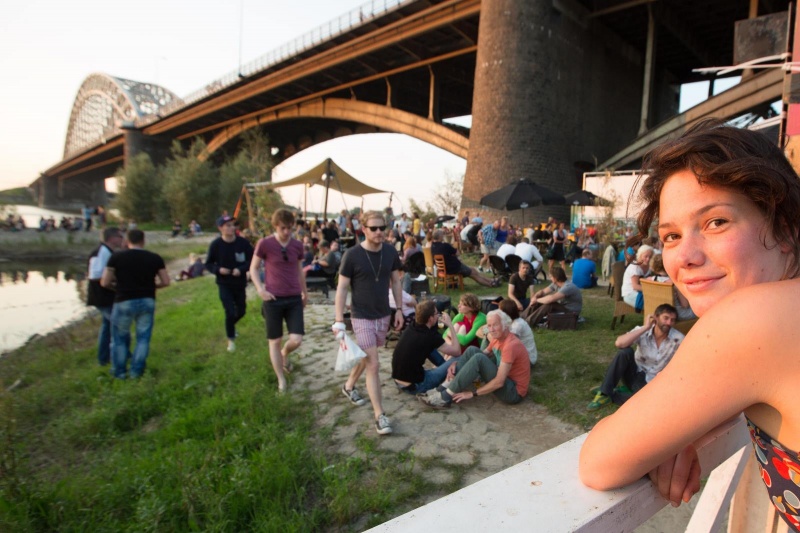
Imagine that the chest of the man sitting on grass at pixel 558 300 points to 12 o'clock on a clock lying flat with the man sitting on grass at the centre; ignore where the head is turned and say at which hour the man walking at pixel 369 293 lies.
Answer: The man walking is roughly at 10 o'clock from the man sitting on grass.

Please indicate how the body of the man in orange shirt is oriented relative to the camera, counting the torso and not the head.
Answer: to the viewer's left

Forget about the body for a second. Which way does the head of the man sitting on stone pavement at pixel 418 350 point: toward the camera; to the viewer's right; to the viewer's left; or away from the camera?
to the viewer's right

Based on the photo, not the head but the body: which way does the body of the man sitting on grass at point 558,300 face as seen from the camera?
to the viewer's left

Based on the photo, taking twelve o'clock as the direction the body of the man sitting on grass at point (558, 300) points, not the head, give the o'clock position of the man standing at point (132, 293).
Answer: The man standing is roughly at 11 o'clock from the man sitting on grass.

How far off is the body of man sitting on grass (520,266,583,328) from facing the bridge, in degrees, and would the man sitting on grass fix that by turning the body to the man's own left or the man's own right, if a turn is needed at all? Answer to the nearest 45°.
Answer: approximately 90° to the man's own right

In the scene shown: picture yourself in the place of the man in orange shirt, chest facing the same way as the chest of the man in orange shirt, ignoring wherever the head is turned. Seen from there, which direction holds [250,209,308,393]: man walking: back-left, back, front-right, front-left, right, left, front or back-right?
front

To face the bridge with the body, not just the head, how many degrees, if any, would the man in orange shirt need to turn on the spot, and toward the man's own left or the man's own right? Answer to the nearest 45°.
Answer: approximately 90° to the man's own right

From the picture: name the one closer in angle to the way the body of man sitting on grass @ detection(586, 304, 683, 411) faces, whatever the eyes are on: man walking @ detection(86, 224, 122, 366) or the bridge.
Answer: the man walking

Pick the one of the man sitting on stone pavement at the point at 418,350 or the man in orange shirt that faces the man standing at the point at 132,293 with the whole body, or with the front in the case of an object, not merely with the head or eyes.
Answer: the man in orange shirt

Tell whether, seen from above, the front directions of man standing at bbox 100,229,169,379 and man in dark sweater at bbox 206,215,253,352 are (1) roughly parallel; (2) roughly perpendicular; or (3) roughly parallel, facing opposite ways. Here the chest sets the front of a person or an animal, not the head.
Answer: roughly parallel, facing opposite ways

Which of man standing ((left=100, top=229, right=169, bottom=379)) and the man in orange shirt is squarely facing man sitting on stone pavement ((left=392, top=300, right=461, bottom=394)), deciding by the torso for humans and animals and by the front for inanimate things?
the man in orange shirt

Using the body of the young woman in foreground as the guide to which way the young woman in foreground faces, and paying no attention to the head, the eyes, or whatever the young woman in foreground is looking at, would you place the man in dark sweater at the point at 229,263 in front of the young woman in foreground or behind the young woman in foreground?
in front

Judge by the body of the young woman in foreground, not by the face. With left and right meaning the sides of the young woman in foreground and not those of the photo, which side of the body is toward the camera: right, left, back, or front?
left

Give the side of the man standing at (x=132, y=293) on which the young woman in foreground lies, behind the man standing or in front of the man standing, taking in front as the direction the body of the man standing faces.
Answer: behind

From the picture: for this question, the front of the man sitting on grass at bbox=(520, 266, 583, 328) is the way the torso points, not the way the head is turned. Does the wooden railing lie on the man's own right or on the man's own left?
on the man's own left

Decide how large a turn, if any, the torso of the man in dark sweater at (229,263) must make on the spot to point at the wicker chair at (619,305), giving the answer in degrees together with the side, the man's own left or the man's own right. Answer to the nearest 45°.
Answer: approximately 90° to the man's own left

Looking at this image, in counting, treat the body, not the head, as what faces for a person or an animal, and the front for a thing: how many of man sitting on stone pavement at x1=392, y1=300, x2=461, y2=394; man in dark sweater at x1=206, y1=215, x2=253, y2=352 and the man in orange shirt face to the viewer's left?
1

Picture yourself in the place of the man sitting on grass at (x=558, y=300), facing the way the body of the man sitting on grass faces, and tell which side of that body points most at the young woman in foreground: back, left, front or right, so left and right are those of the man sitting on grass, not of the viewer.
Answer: left
